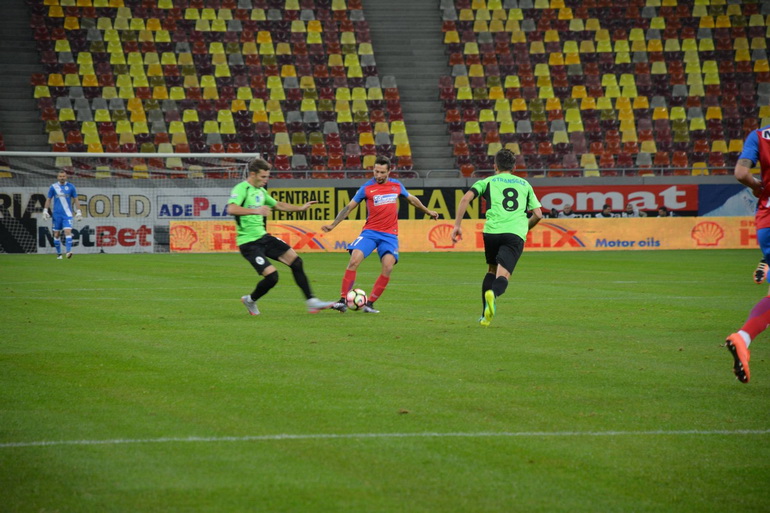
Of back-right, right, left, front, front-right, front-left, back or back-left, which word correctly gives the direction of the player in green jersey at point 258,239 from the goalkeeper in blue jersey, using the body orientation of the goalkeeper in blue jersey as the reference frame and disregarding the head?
front

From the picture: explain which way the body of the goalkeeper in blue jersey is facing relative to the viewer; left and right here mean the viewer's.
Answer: facing the viewer

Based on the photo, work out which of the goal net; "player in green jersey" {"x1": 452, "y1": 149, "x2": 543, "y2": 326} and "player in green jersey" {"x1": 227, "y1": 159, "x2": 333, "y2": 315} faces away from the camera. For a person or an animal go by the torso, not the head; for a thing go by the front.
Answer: "player in green jersey" {"x1": 452, "y1": 149, "x2": 543, "y2": 326}

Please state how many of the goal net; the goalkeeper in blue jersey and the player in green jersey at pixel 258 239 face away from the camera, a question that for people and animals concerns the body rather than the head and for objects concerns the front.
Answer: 0

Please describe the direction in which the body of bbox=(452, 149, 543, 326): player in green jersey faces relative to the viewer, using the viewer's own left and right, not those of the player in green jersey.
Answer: facing away from the viewer

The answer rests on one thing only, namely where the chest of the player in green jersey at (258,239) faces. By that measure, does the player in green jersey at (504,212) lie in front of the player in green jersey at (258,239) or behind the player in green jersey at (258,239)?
in front

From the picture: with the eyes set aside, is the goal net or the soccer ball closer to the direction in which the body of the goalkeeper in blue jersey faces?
the soccer ball

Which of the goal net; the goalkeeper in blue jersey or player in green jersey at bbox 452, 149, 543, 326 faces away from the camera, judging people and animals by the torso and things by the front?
the player in green jersey

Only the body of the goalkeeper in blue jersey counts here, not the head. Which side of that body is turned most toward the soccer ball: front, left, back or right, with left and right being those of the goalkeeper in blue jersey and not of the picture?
front

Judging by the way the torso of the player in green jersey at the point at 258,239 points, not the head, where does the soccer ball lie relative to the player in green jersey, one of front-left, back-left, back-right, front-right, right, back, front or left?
front-left

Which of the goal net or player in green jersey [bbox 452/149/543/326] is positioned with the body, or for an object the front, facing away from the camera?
the player in green jersey

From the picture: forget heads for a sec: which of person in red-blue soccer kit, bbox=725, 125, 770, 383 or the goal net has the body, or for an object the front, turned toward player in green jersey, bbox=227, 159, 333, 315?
the goal net

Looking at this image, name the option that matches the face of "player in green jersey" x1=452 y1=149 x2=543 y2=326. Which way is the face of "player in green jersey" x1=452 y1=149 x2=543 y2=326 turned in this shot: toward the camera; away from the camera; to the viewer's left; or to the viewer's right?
away from the camera
